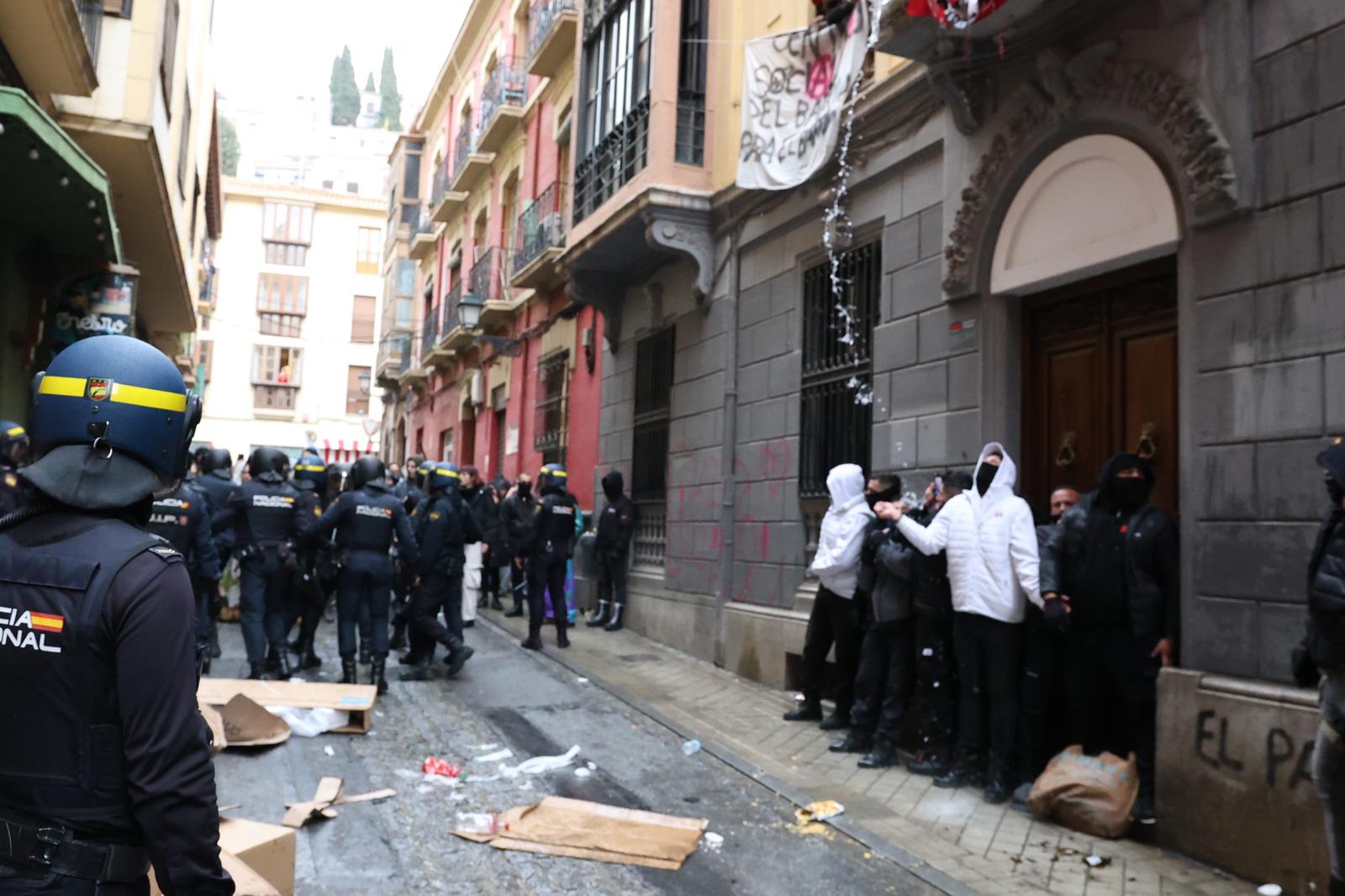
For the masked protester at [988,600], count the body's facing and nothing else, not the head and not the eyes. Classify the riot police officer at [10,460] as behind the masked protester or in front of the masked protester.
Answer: in front

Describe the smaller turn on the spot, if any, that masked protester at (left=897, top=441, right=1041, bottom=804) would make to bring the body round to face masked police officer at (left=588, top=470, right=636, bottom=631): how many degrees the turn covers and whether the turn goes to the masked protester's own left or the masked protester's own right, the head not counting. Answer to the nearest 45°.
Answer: approximately 90° to the masked protester's own right

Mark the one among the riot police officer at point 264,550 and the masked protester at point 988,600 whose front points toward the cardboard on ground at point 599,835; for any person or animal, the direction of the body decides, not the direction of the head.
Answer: the masked protester

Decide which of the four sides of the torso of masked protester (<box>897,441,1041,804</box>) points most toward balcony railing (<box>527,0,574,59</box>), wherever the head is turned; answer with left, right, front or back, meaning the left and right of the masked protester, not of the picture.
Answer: right

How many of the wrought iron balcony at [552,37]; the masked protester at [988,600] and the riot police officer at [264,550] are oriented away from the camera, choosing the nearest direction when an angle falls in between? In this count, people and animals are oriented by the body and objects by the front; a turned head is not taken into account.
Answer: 1

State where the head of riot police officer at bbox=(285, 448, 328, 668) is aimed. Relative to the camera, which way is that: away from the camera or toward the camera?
away from the camera

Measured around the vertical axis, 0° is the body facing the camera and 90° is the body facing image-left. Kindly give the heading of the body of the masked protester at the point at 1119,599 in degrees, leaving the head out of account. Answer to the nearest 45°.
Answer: approximately 0°

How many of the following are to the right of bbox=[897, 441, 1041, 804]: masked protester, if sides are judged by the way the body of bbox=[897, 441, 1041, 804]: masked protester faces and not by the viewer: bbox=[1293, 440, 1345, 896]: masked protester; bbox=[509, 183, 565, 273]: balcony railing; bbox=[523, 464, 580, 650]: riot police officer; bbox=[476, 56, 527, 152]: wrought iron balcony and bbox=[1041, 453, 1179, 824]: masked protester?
3

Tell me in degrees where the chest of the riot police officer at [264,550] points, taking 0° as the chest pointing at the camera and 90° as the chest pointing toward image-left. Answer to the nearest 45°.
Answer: approximately 180°
